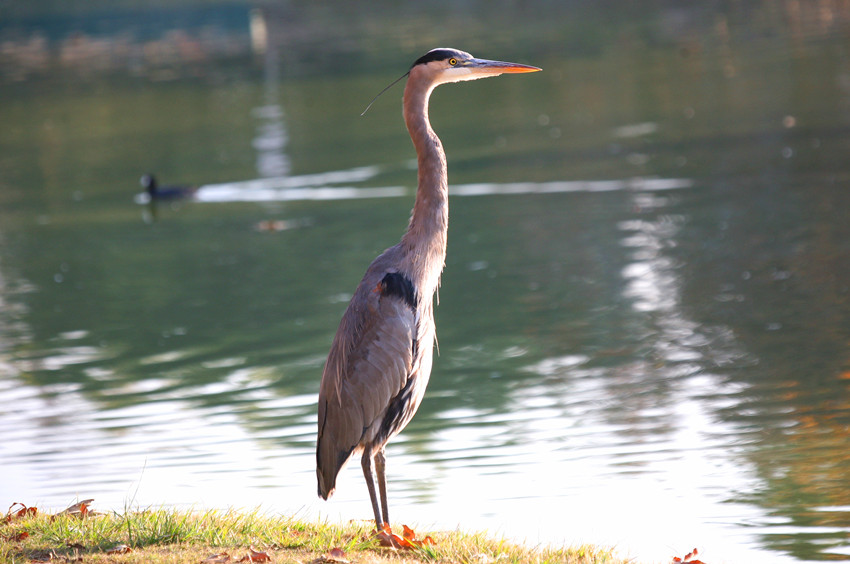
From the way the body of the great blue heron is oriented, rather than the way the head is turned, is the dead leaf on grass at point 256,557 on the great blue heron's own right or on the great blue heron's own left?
on the great blue heron's own right

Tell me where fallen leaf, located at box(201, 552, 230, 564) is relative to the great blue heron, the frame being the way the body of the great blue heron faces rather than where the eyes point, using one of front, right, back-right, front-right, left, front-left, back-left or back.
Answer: back-right

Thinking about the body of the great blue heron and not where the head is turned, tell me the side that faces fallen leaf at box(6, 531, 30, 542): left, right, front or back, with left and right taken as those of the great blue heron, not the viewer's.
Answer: back

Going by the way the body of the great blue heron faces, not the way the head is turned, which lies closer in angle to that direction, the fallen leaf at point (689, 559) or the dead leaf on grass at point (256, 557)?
the fallen leaf

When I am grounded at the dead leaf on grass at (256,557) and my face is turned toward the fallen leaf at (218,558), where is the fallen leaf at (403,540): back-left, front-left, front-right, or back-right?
back-right

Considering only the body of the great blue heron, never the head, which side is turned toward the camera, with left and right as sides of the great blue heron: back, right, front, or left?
right

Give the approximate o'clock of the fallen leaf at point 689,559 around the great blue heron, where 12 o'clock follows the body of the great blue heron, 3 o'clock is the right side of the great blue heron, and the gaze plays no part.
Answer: The fallen leaf is roughly at 1 o'clock from the great blue heron.
